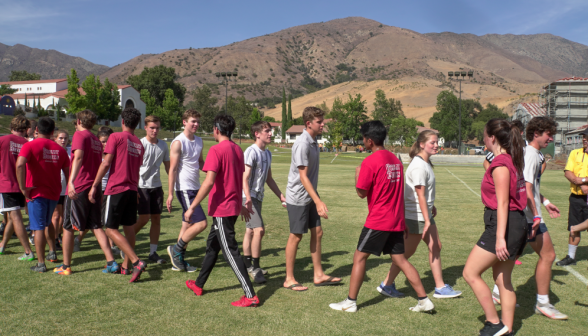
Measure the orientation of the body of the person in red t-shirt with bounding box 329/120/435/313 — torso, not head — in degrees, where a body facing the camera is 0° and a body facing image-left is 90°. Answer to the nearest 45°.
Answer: approximately 135°

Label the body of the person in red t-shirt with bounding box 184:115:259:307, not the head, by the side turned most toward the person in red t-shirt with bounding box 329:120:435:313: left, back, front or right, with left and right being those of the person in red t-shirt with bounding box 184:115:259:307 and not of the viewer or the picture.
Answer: back

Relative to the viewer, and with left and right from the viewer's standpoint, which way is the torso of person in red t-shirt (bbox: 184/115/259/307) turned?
facing away from the viewer and to the left of the viewer

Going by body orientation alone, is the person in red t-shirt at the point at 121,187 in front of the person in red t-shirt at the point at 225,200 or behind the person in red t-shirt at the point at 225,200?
in front

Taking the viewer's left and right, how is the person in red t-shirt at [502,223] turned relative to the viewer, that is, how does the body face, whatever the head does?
facing to the left of the viewer

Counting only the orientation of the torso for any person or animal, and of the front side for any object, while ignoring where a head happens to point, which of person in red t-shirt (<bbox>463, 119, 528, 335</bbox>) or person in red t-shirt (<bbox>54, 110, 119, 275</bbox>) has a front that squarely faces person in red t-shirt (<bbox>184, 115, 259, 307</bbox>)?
person in red t-shirt (<bbox>463, 119, 528, 335</bbox>)

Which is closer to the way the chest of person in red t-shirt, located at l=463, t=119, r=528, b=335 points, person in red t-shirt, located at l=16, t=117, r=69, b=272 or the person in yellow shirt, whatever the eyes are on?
the person in red t-shirt
